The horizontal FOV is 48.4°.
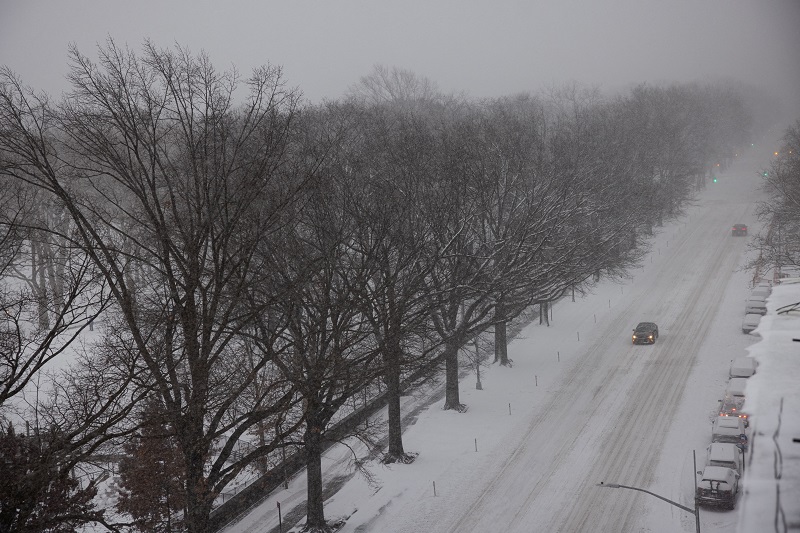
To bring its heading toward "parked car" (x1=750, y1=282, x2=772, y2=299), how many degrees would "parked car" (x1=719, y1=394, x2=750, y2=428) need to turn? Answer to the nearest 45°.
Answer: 0° — it already faces it

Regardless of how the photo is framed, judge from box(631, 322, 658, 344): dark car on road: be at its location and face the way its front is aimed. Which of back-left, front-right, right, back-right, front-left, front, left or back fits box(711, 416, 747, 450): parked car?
front

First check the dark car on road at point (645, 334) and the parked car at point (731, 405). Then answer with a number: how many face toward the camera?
1

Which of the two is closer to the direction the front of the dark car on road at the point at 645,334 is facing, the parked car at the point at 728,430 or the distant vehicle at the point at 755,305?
the parked car

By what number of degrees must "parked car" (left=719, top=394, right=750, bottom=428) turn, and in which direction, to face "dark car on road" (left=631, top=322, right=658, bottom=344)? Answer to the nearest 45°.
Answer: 0° — it already faces it

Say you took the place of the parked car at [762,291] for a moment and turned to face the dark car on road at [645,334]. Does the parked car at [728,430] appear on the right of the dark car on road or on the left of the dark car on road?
left

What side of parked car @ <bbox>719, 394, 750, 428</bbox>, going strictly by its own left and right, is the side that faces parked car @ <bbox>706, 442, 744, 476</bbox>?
back

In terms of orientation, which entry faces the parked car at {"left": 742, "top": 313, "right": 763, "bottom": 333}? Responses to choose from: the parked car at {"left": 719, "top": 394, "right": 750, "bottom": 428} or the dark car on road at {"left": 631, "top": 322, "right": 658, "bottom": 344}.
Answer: the parked car at {"left": 719, "top": 394, "right": 750, "bottom": 428}

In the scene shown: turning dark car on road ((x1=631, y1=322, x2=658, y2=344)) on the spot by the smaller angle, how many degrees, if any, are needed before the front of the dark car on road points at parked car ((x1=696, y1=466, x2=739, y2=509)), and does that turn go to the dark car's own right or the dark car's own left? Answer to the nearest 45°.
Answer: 0° — it already faces it

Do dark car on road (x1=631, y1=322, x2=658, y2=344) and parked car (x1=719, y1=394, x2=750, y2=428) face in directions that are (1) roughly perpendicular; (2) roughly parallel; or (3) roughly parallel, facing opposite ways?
roughly parallel, facing opposite ways

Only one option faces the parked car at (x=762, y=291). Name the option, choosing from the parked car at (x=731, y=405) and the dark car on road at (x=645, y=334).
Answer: the parked car at (x=731, y=405)

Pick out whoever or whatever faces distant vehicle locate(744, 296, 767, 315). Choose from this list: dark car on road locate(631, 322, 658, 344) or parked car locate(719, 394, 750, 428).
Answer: the parked car

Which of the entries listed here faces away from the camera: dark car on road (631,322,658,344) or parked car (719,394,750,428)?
the parked car

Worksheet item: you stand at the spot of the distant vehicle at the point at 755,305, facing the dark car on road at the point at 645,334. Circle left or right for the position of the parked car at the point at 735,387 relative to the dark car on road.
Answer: left

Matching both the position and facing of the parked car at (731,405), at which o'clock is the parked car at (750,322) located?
the parked car at (750,322) is roughly at 12 o'clock from the parked car at (731,405).

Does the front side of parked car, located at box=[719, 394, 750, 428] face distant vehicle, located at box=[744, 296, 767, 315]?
yes

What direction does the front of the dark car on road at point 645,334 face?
toward the camera

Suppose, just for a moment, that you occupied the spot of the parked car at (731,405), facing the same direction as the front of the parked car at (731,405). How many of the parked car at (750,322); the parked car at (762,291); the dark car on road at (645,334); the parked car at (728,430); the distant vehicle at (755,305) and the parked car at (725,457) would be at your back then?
2

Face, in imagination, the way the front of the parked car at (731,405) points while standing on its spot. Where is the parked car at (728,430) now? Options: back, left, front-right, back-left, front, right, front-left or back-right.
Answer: back

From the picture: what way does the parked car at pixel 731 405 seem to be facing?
away from the camera
